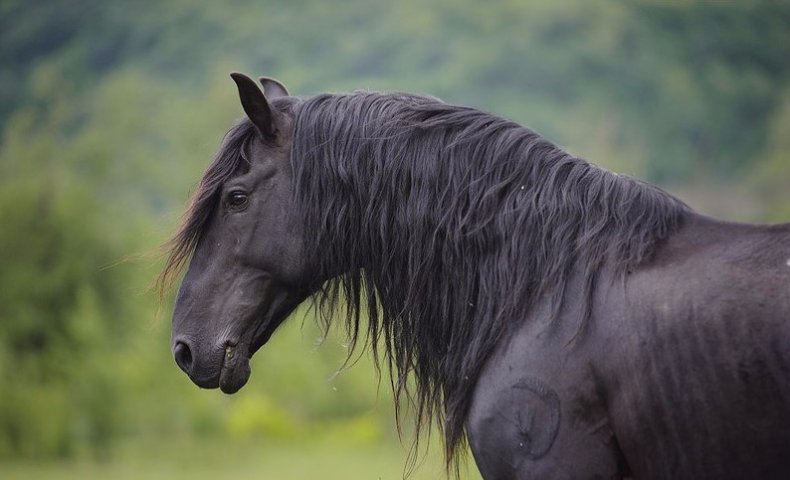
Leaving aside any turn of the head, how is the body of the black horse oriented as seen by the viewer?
to the viewer's left
